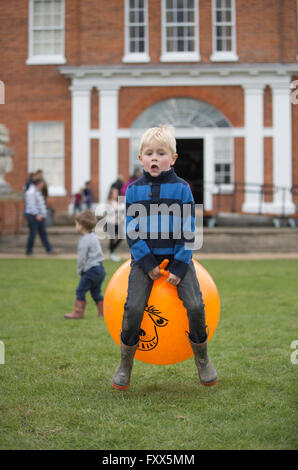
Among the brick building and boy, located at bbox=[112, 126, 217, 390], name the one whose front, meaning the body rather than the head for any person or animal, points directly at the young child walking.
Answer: the brick building

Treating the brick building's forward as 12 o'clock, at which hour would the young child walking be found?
The young child walking is roughly at 12 o'clock from the brick building.

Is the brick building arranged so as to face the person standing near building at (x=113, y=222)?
yes

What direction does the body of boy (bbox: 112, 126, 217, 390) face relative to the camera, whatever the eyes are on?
toward the camera

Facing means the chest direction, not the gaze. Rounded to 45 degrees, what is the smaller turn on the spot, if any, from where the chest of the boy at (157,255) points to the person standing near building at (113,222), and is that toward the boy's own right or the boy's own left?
approximately 180°

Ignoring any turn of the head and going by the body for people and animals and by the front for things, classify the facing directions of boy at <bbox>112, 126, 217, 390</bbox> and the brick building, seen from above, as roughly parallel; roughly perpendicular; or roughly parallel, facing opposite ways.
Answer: roughly parallel

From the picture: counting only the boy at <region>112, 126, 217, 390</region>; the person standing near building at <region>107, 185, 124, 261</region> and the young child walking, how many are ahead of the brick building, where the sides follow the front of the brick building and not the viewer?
3

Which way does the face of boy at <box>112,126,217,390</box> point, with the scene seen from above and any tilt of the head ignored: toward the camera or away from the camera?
toward the camera

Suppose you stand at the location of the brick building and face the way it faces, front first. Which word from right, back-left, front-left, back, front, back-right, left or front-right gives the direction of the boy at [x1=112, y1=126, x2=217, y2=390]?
front

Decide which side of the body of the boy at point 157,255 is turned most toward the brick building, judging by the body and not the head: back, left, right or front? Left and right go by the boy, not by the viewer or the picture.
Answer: back

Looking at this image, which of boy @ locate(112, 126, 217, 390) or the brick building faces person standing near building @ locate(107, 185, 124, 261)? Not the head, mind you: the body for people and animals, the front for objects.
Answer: the brick building

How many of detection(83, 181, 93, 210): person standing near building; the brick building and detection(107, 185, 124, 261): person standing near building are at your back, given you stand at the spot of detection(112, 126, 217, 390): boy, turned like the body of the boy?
3
